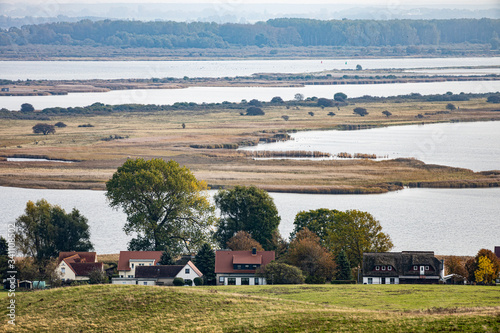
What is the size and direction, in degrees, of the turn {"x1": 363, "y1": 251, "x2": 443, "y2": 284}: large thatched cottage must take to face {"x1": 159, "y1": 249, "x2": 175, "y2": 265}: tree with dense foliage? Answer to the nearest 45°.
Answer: approximately 90° to its right

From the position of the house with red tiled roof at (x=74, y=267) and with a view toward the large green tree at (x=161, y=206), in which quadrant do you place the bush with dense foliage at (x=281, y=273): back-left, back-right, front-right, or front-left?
front-right

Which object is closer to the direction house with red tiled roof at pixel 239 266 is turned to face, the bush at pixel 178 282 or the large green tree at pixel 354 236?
the bush

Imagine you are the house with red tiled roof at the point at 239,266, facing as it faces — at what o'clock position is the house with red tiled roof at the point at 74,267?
the house with red tiled roof at the point at 74,267 is roughly at 3 o'clock from the house with red tiled roof at the point at 239,266.

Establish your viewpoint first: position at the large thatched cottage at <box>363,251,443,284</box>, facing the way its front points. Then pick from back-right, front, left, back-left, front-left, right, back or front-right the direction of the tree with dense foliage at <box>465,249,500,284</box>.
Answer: left

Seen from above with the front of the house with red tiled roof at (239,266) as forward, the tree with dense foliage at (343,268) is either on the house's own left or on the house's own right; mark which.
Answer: on the house's own left

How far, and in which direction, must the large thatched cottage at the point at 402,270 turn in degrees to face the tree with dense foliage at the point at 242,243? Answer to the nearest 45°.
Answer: approximately 90° to its right

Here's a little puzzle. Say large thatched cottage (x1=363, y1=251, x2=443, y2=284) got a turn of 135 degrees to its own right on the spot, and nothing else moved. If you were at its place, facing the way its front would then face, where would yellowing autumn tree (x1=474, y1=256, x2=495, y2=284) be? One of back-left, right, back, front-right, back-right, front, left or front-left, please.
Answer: back-right

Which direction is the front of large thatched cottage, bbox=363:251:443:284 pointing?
toward the camera

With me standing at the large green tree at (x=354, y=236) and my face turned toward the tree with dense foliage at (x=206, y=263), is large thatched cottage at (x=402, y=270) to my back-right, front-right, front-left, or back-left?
back-left

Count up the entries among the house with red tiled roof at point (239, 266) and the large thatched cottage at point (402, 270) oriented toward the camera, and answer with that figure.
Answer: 2

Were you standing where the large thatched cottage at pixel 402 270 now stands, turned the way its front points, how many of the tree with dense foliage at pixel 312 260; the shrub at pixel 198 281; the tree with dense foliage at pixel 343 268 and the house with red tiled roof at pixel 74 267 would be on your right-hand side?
4

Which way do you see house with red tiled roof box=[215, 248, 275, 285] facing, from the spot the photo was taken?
facing the viewer

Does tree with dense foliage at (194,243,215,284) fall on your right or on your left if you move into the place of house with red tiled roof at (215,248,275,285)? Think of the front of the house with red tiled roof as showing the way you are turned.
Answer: on your right

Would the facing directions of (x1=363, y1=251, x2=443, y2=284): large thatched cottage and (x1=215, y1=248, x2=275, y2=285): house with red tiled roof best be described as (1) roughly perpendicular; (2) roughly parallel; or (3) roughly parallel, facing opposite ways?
roughly parallel
